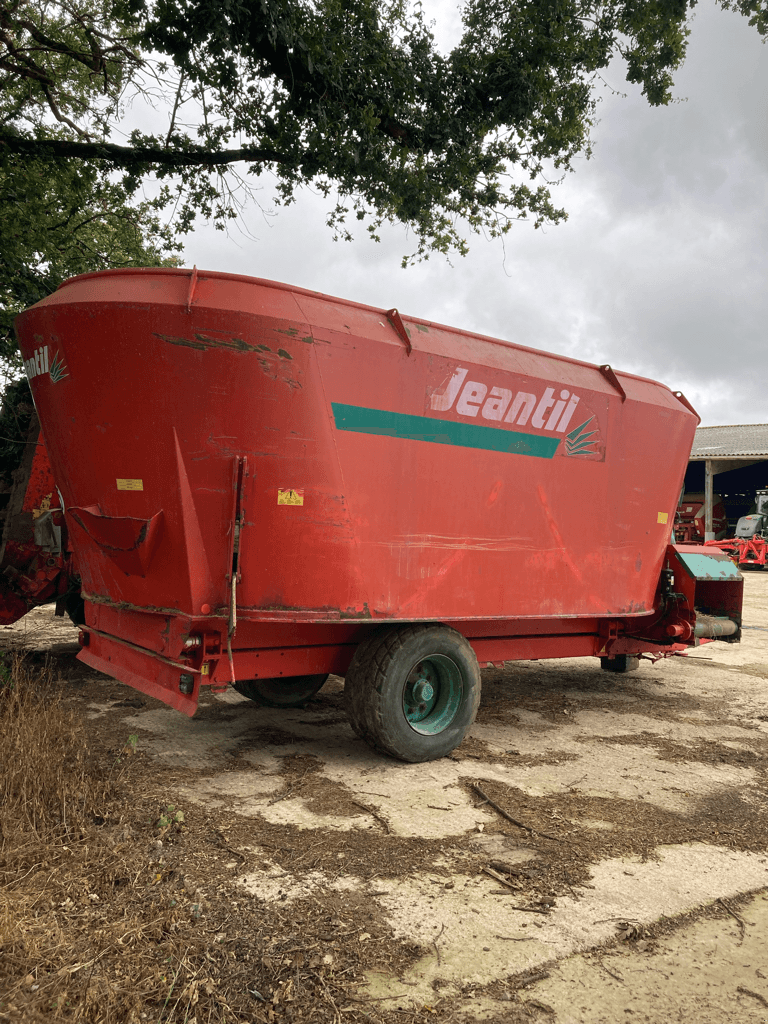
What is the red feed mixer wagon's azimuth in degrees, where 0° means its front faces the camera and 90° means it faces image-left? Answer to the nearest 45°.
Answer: approximately 225°

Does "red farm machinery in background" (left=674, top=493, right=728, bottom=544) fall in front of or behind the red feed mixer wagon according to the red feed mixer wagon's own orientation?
in front

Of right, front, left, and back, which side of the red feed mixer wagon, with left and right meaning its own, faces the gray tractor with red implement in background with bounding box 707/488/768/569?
front

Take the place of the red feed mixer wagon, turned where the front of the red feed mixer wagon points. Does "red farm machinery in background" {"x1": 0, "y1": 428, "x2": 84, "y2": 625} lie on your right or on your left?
on your left

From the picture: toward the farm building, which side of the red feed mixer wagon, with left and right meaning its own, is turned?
front
